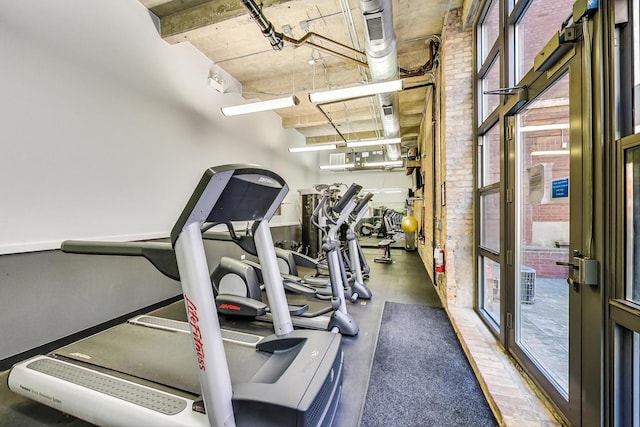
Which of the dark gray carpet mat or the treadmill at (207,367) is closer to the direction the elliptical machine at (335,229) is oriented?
the dark gray carpet mat

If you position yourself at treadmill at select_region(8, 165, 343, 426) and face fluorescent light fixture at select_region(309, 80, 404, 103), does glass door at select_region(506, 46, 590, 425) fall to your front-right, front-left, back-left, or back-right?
front-right

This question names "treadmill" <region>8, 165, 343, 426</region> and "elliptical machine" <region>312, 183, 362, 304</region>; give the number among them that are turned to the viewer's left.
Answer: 0

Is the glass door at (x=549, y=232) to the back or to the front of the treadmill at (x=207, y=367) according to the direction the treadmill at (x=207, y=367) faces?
to the front
